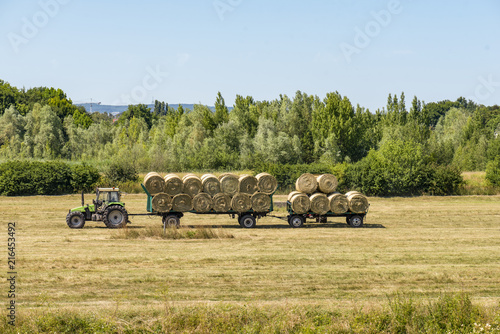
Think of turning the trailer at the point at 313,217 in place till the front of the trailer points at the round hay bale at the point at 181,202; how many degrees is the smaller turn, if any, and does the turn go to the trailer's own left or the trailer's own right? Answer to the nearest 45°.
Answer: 0° — it already faces it

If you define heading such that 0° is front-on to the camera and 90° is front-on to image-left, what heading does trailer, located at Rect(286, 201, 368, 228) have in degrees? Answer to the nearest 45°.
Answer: approximately 90°

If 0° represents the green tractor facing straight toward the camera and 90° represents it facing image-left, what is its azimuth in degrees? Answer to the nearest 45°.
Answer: approximately 90°

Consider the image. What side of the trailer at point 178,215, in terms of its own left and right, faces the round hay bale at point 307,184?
back

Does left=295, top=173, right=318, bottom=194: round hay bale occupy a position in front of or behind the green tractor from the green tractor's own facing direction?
behind

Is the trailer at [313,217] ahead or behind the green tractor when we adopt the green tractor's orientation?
behind

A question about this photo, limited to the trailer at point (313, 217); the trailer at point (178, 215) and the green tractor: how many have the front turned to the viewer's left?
3

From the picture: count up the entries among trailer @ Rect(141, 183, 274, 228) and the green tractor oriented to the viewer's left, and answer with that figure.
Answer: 2

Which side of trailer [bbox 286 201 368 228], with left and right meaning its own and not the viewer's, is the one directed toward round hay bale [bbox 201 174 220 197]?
front

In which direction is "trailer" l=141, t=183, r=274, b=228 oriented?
to the viewer's left

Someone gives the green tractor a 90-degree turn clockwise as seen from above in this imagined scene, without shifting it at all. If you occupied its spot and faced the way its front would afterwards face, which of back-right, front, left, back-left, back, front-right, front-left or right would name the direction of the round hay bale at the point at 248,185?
right

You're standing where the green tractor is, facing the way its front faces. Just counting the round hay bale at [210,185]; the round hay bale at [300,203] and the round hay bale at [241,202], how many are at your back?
3

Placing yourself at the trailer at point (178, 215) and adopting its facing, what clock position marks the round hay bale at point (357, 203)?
The round hay bale is roughly at 6 o'clock from the trailer.

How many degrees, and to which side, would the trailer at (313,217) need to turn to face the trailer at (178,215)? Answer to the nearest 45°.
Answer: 0° — it already faces it
